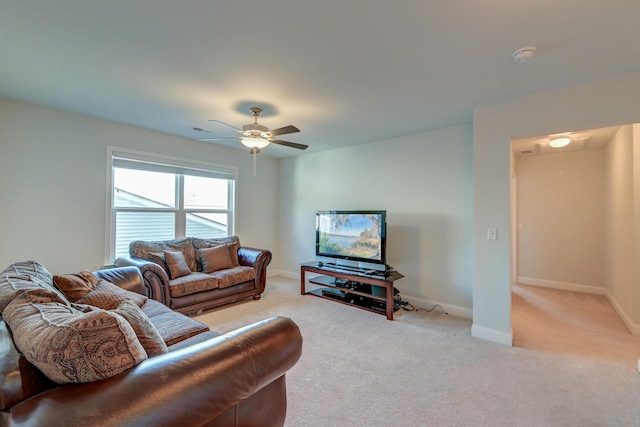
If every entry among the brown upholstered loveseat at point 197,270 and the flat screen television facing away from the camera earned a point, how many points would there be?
0

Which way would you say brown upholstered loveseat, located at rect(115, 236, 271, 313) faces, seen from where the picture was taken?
facing the viewer and to the right of the viewer

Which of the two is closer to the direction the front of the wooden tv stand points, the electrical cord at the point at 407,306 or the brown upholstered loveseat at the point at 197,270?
the brown upholstered loveseat

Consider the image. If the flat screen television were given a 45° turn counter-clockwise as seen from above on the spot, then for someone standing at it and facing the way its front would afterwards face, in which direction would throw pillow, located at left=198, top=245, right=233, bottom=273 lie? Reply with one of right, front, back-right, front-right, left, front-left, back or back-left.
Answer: right

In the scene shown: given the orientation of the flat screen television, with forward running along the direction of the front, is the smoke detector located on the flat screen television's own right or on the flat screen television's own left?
on the flat screen television's own left

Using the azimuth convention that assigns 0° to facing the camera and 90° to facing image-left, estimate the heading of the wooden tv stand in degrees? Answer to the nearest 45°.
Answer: approximately 45°

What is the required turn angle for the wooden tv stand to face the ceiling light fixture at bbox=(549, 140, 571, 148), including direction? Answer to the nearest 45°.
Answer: approximately 135° to its left

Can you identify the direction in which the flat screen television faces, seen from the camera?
facing the viewer and to the left of the viewer

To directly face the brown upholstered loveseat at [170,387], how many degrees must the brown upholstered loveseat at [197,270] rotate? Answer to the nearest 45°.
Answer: approximately 45° to its right

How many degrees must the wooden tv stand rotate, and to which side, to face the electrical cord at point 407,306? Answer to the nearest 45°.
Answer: approximately 135° to its left

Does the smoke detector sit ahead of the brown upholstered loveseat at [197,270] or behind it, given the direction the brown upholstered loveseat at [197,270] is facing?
ahead
